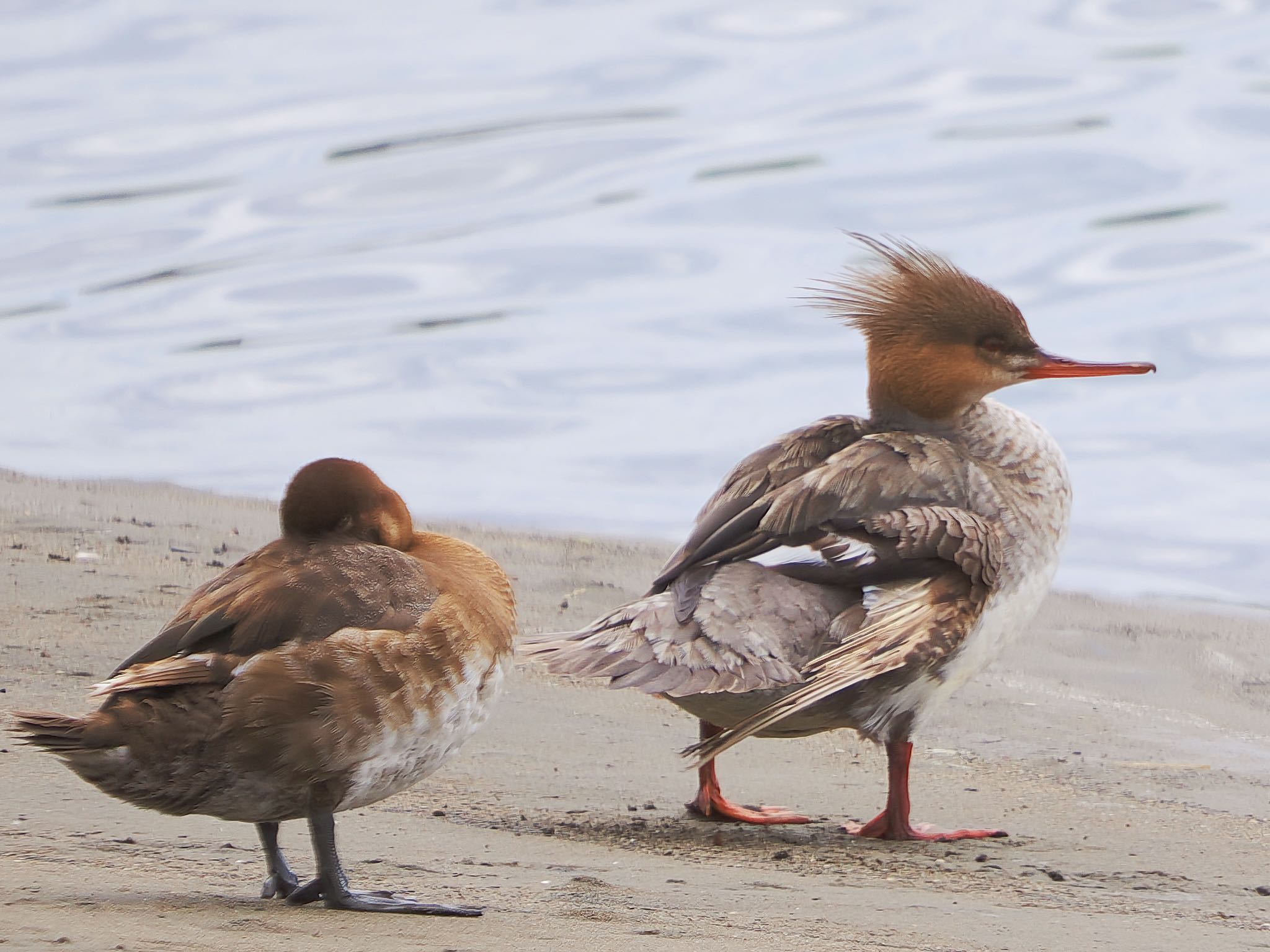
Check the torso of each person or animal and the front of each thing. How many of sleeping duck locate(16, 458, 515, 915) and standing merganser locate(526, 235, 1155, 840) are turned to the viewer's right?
2

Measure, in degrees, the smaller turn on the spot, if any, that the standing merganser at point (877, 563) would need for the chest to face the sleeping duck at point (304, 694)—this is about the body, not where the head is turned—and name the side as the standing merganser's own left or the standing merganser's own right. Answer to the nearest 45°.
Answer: approximately 135° to the standing merganser's own right

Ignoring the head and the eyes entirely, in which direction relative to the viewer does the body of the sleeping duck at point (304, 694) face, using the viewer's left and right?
facing to the right of the viewer

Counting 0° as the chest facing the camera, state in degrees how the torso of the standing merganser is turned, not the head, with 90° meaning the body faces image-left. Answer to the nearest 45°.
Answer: approximately 270°

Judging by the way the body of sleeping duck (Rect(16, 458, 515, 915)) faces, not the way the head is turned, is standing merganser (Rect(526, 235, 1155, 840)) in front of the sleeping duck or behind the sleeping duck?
in front
